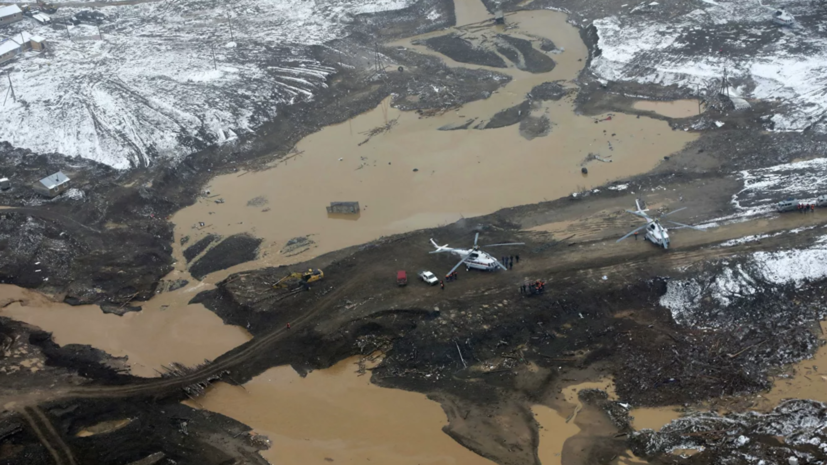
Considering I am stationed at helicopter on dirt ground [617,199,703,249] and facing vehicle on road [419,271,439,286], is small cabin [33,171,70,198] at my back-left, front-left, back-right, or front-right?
front-right

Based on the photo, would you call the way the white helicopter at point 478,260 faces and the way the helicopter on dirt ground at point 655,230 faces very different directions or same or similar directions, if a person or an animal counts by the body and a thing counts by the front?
same or similar directions

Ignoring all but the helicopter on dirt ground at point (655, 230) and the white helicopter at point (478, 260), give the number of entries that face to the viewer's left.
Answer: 0

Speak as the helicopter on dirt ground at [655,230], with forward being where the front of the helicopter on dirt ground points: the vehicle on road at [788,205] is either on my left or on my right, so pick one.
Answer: on my left

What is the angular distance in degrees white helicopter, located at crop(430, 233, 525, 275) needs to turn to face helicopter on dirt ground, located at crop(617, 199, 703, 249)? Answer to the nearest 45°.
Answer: approximately 45° to its left

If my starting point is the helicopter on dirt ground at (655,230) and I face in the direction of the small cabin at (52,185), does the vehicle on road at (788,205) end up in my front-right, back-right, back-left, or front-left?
back-right

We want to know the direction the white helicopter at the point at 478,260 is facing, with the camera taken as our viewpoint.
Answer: facing the viewer and to the right of the viewer

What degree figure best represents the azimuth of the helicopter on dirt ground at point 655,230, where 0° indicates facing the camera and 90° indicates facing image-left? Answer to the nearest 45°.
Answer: approximately 315°

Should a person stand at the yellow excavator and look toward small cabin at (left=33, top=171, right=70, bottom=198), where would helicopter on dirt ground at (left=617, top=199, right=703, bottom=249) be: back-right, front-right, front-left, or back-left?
back-right

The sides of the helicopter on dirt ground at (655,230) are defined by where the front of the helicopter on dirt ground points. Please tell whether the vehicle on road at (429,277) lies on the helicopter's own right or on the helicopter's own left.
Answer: on the helicopter's own right

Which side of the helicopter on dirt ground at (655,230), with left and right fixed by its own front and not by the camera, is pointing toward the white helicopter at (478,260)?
right

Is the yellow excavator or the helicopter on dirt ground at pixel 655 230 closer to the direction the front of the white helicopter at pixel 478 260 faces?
the helicopter on dirt ground

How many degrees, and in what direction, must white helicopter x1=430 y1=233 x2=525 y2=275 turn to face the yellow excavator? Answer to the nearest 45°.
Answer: approximately 135° to its right
